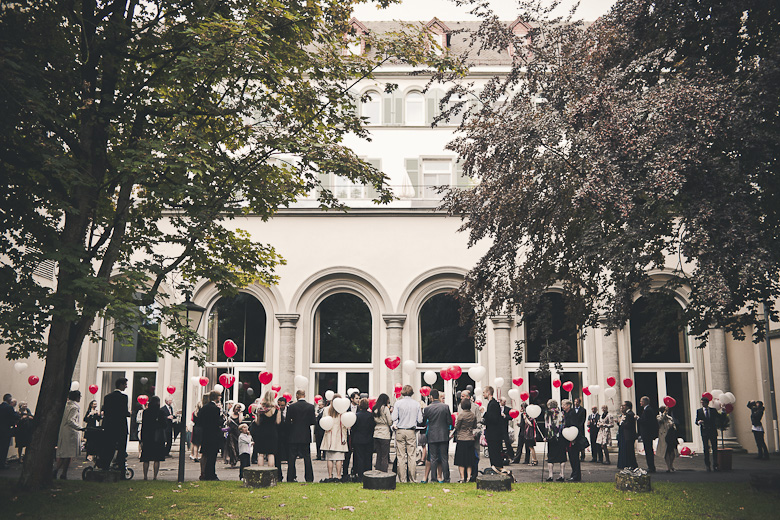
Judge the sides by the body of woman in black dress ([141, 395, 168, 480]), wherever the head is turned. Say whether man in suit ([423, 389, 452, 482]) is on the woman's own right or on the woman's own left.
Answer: on the woman's own right

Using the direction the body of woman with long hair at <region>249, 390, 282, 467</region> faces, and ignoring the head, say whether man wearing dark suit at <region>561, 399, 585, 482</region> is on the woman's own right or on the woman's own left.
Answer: on the woman's own right

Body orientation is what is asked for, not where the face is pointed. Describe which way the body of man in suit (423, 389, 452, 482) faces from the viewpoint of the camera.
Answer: away from the camera

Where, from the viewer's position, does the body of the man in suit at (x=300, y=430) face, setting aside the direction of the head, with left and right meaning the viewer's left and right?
facing away from the viewer

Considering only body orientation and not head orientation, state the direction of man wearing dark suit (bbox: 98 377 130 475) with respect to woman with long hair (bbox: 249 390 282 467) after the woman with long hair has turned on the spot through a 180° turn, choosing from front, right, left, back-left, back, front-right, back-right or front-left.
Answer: right

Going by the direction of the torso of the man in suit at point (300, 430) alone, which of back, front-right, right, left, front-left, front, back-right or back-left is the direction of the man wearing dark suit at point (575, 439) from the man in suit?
right

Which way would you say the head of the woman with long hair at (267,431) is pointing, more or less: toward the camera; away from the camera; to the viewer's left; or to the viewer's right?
away from the camera

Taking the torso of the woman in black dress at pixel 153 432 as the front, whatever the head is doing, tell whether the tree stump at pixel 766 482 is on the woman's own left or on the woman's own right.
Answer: on the woman's own right

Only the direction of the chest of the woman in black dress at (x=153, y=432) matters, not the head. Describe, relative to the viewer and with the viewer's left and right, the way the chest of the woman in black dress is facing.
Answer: facing away from the viewer

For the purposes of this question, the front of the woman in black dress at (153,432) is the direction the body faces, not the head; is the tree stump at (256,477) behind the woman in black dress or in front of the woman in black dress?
behind

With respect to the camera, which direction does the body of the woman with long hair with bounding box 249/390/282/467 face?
away from the camera

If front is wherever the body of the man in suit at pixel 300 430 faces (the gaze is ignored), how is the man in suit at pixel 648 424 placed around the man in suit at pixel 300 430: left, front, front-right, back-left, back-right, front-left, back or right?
right
